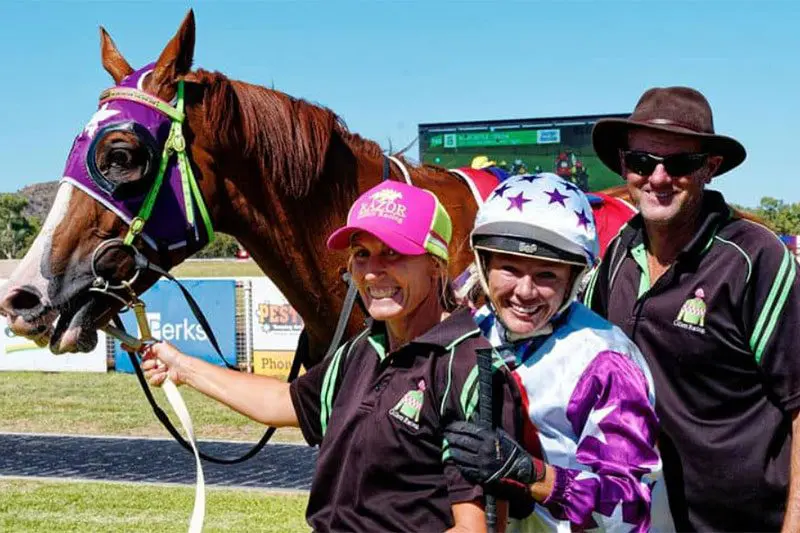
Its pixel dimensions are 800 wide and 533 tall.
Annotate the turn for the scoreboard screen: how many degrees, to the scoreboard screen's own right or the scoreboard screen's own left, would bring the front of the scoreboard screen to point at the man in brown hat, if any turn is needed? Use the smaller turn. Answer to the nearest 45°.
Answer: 0° — it already faces them

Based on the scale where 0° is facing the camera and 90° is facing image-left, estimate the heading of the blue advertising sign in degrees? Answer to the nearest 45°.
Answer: approximately 0°

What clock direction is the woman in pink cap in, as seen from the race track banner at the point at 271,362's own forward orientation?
The woman in pink cap is roughly at 12 o'clock from the race track banner.

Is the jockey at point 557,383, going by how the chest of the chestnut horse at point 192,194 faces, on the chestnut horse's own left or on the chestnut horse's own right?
on the chestnut horse's own left

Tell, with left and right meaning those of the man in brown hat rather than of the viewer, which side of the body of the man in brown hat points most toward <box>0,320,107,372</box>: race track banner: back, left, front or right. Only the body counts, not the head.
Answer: right

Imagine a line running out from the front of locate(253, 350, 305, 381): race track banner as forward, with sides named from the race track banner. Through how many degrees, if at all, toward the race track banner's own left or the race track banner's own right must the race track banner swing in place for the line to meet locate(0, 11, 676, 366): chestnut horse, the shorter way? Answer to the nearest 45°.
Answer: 0° — it already faces it

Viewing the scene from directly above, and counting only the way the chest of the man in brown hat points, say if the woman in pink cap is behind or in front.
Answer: in front

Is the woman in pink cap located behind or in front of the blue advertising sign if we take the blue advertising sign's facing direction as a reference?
in front

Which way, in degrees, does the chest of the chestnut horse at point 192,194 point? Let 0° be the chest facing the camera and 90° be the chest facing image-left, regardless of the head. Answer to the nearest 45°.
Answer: approximately 45°

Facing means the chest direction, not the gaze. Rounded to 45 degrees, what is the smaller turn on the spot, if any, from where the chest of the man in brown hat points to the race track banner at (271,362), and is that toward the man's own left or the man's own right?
approximately 90° to the man's own right

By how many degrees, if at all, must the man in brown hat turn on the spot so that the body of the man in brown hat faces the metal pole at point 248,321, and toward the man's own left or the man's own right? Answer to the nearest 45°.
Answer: approximately 90° to the man's own right
